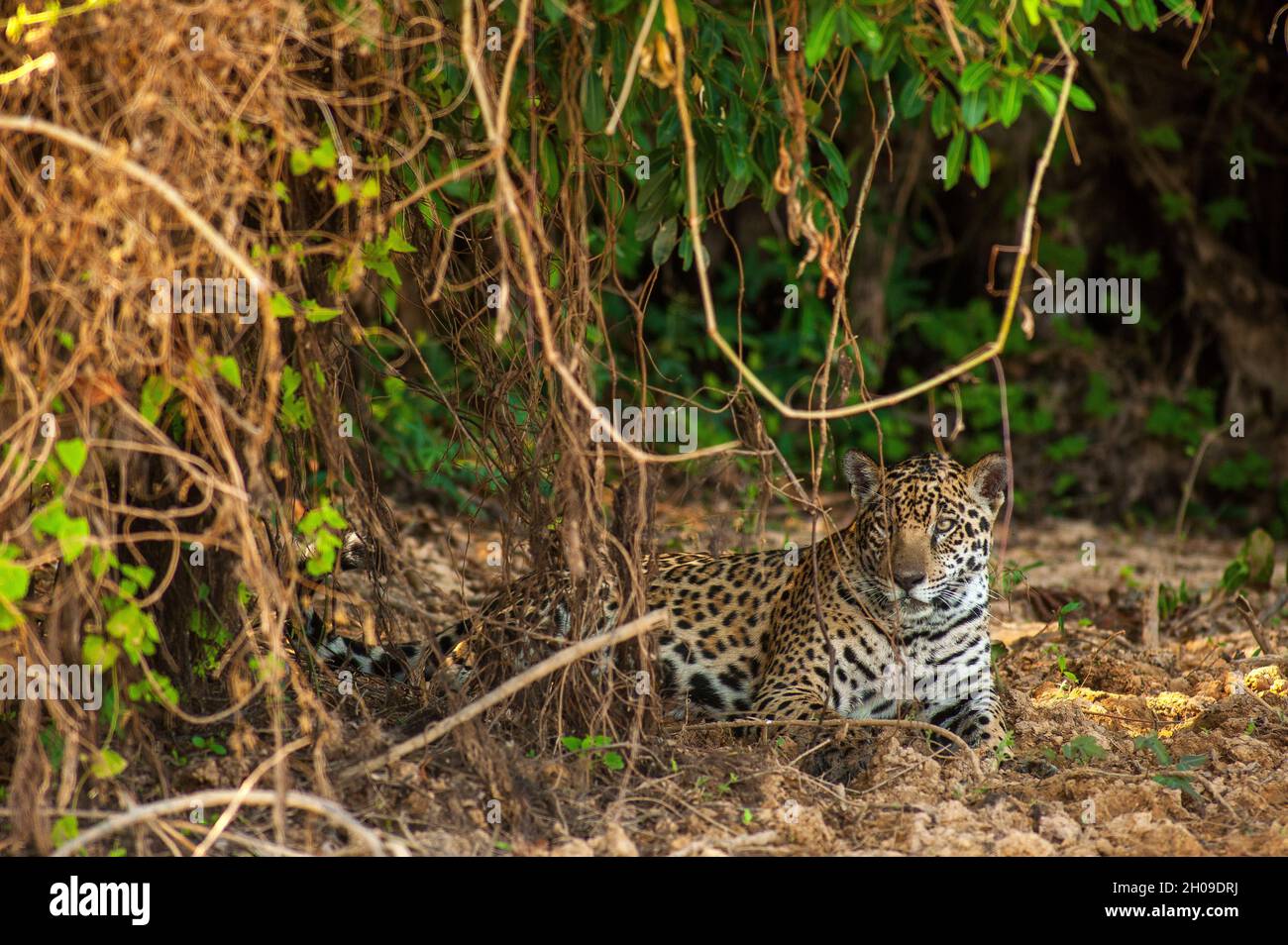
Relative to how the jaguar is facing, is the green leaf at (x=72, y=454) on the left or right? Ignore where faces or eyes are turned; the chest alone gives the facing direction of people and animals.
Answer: on its right

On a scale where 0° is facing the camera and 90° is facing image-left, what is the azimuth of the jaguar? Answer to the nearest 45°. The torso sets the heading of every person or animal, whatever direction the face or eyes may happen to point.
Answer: approximately 315°

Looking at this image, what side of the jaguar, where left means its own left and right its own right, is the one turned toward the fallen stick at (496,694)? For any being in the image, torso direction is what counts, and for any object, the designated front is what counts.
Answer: right

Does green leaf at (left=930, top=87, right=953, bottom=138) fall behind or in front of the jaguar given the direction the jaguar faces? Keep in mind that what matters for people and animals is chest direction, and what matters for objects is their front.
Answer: in front

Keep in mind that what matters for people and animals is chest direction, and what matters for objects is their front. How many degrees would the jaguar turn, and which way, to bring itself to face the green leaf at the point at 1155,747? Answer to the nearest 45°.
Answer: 0° — it already faces it

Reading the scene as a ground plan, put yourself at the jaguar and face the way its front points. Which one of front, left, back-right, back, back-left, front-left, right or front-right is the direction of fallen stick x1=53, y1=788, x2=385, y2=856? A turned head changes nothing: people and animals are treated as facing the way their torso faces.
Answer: right
